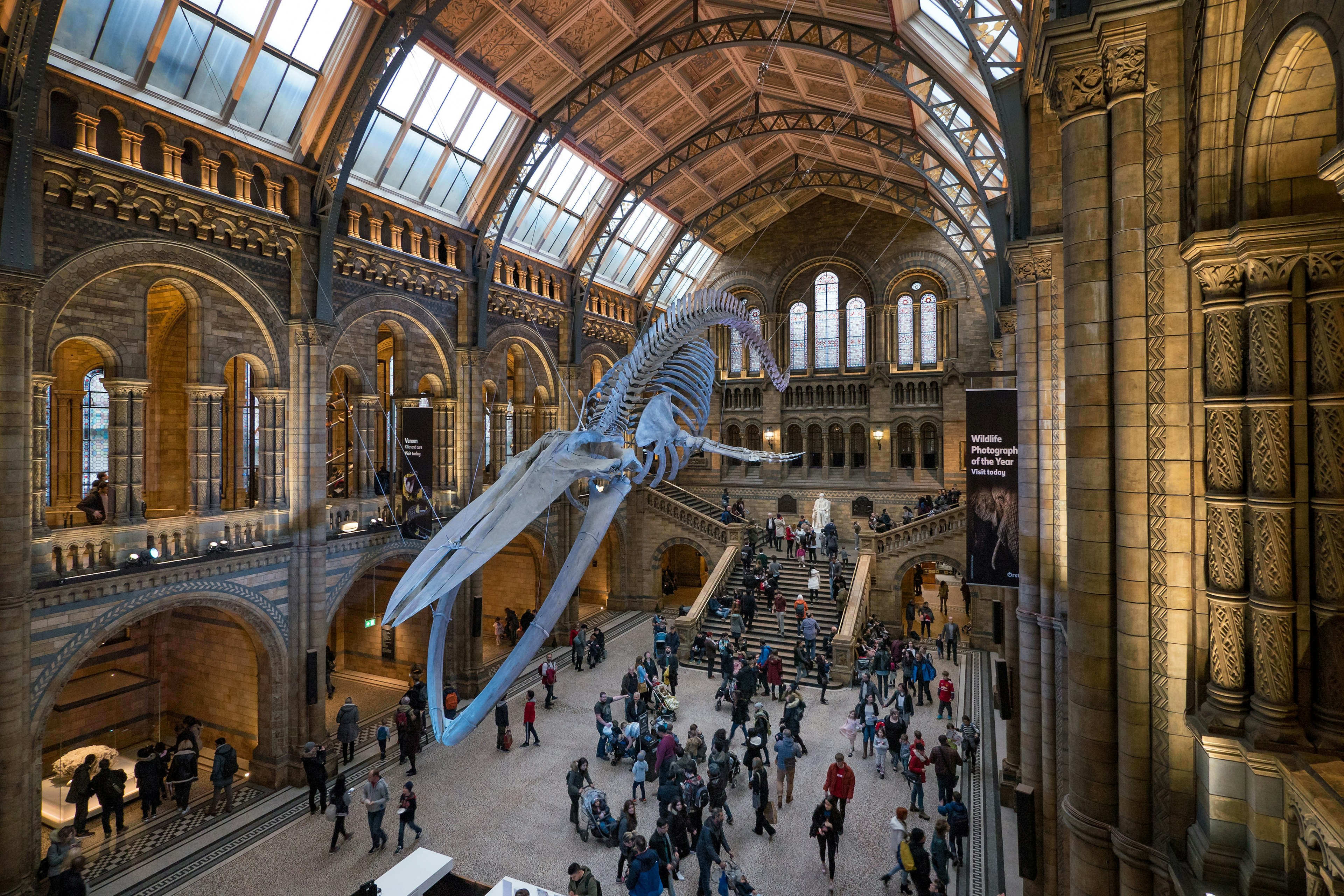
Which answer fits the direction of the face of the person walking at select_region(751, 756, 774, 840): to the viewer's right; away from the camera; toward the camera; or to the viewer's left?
away from the camera

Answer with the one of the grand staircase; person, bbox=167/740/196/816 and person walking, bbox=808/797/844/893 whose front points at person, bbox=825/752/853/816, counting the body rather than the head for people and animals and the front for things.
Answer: the grand staircase

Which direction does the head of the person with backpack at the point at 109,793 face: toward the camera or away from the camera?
away from the camera

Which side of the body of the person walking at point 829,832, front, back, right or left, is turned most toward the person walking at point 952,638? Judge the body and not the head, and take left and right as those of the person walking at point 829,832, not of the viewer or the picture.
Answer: back

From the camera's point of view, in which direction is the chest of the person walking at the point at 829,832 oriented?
toward the camera

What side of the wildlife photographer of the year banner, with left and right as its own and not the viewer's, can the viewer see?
front

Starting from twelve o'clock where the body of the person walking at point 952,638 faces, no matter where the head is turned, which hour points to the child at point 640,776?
The child is roughly at 1 o'clock from the person walking.
